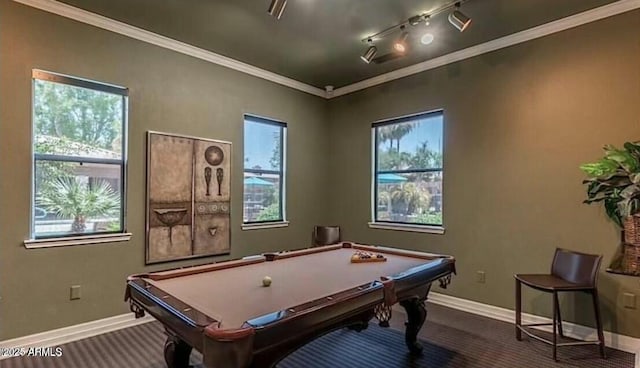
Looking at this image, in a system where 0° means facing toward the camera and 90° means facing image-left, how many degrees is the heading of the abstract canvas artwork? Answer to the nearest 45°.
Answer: approximately 315°

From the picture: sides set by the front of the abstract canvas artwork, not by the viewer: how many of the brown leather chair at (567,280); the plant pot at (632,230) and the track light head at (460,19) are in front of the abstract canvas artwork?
3

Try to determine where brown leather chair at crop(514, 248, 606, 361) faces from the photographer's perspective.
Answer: facing the viewer and to the left of the viewer

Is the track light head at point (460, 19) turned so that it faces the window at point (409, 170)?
no

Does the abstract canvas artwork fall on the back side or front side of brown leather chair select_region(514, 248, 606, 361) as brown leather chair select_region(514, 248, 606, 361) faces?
on the front side

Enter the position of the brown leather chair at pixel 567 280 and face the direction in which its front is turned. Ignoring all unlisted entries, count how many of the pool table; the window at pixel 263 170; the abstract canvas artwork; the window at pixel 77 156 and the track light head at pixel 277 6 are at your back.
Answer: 0

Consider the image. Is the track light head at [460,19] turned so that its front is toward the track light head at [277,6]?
no

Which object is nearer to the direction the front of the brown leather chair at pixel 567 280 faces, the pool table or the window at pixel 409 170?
the pool table

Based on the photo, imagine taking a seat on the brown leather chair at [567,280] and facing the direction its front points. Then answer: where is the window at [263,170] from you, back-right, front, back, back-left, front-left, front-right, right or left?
front-right

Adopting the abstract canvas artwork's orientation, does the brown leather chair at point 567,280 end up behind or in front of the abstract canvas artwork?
in front

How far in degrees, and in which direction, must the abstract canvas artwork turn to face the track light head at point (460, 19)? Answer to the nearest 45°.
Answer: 0° — it already faces it

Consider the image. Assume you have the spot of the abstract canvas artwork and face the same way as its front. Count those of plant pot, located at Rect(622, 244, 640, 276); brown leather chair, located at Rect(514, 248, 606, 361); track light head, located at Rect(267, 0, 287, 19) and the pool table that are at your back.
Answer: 0
